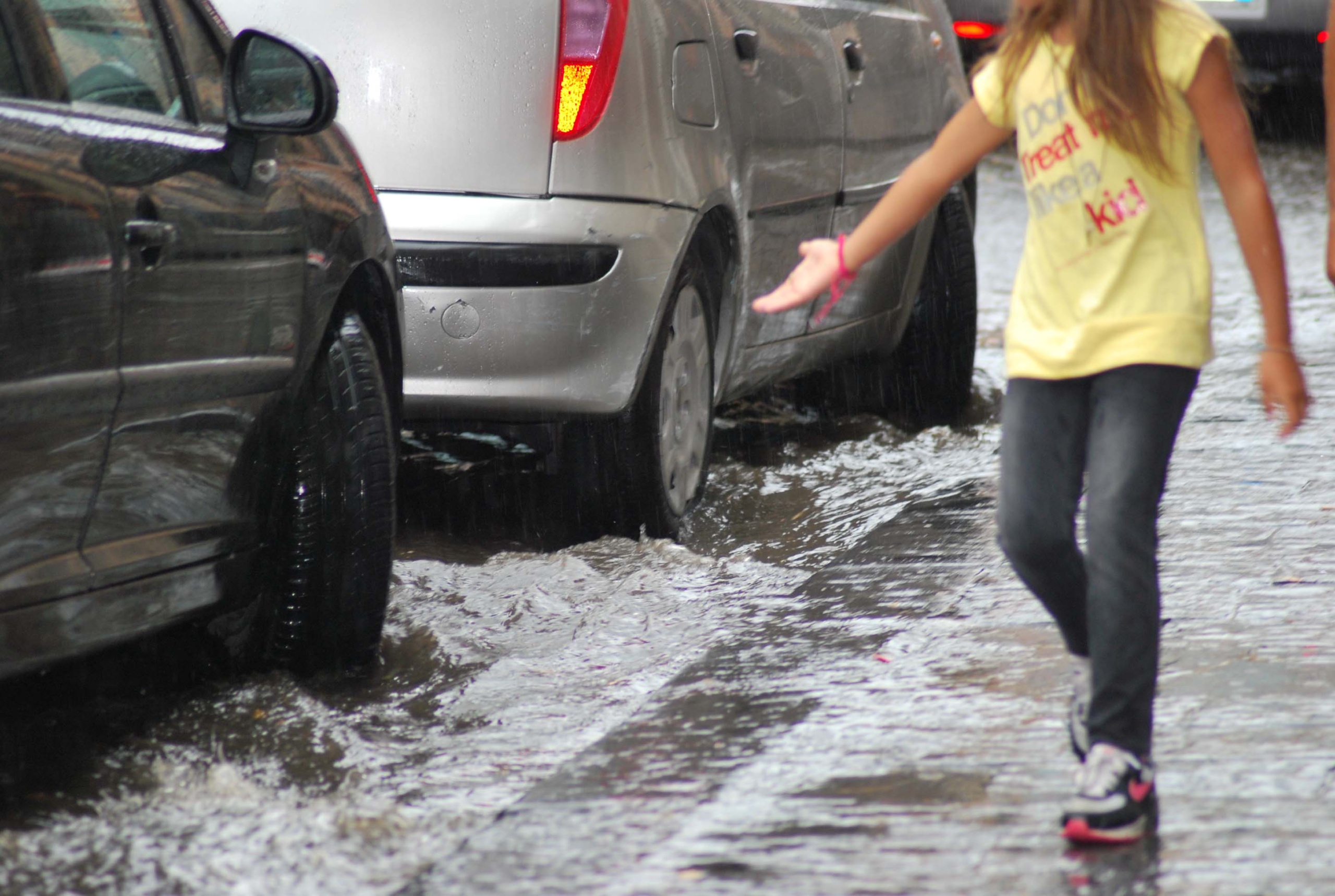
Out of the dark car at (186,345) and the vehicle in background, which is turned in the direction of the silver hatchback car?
the dark car

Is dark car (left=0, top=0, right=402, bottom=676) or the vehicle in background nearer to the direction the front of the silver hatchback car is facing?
the vehicle in background

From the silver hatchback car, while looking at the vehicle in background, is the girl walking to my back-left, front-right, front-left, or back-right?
back-right

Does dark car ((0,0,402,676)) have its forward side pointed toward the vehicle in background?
yes

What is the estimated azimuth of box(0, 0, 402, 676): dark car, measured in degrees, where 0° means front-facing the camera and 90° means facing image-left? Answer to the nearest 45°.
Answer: approximately 225°

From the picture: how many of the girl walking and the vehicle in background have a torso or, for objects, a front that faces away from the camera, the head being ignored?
1

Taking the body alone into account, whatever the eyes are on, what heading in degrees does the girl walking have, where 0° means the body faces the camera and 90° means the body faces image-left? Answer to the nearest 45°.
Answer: approximately 45°

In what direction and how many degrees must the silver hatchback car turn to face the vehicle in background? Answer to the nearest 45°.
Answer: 0° — it already faces it

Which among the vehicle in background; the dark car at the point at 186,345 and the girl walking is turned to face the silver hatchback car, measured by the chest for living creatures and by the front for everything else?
the dark car

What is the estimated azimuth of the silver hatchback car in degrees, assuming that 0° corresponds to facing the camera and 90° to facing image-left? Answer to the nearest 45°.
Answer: approximately 225°

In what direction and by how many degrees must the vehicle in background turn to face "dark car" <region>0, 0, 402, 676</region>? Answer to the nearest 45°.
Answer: approximately 180°

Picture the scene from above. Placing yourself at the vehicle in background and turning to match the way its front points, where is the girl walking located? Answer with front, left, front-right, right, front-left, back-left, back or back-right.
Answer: back

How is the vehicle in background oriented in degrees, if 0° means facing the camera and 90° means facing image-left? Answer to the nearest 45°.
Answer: approximately 180°

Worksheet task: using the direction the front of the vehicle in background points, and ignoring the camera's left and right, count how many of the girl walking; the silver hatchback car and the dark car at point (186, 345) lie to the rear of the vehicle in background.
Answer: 3

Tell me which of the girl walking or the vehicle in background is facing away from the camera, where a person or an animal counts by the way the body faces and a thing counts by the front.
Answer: the vehicle in background

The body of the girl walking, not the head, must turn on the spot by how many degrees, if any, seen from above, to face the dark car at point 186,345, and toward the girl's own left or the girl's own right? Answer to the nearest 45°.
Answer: approximately 45° to the girl's own right

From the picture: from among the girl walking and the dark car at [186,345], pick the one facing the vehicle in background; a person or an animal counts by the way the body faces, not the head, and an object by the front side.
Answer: the dark car
